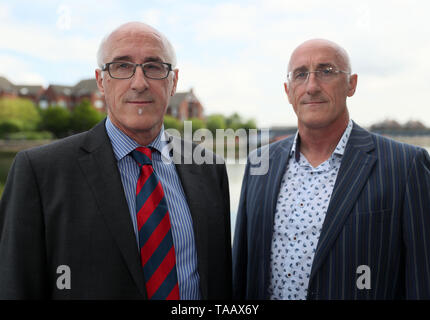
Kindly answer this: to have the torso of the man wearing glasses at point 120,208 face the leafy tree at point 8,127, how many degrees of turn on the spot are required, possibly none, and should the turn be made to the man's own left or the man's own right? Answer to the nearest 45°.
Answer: approximately 135° to the man's own left

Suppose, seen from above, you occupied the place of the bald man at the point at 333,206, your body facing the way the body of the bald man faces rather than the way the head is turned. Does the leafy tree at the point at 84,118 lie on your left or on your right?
on your right

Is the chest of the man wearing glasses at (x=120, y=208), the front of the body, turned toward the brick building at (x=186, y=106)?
no

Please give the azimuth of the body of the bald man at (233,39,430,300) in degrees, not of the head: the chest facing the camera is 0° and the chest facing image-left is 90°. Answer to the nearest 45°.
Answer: approximately 45°

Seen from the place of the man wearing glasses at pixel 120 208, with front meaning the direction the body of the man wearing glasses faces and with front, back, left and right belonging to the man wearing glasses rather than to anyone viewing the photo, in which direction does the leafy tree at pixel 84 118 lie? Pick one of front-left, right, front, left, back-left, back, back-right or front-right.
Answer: back-left

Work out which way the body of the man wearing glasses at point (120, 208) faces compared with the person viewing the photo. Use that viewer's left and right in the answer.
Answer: facing the viewer and to the right of the viewer

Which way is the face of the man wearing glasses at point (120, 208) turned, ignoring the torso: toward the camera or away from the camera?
toward the camera

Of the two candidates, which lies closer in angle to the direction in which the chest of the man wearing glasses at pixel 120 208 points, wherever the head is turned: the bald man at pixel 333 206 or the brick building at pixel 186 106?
the bald man

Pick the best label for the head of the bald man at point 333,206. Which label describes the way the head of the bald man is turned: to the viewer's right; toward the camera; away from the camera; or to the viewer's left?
toward the camera

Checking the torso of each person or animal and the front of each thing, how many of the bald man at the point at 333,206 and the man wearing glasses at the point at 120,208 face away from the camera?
0

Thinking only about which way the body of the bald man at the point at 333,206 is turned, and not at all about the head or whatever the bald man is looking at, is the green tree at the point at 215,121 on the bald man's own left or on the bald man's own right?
on the bald man's own right

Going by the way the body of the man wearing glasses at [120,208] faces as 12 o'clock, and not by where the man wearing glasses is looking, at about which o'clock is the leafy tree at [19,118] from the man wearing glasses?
The leafy tree is roughly at 7 o'clock from the man wearing glasses.

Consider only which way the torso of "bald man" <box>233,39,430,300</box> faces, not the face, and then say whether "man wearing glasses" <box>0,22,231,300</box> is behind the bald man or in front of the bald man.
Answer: in front

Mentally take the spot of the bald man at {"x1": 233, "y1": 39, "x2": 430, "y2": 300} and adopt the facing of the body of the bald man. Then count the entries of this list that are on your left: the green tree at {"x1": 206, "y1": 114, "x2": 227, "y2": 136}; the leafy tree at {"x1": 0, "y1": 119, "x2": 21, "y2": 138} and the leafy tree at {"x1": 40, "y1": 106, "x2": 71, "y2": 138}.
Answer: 0
